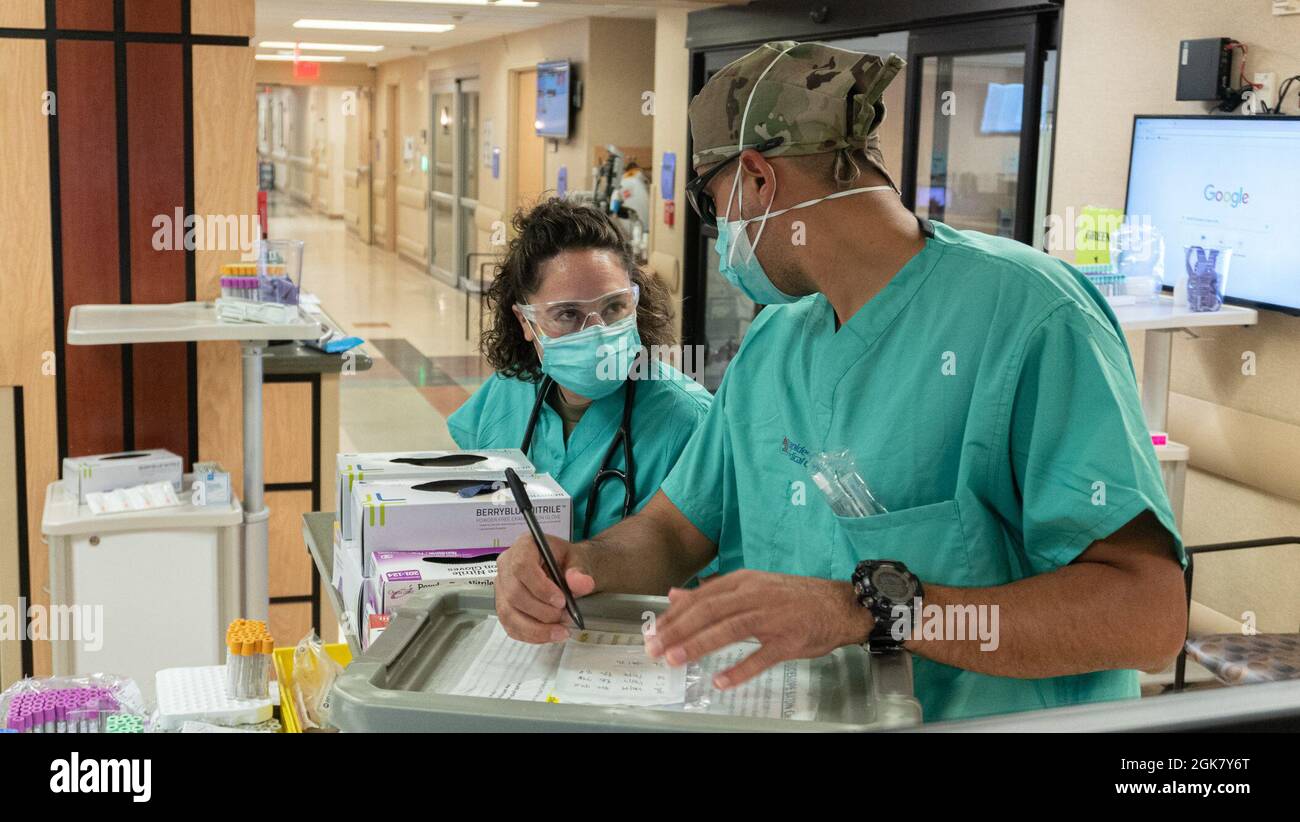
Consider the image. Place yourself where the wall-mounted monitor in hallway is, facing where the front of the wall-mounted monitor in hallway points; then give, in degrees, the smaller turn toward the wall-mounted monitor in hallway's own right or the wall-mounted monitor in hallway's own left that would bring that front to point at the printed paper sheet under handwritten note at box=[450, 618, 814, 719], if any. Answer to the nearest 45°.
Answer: approximately 45° to the wall-mounted monitor in hallway's own left

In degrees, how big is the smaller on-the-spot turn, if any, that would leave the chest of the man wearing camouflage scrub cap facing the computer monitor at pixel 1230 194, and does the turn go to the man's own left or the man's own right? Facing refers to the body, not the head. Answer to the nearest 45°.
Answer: approximately 135° to the man's own right

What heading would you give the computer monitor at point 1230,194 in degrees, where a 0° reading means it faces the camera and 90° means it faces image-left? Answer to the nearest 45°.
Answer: approximately 45°

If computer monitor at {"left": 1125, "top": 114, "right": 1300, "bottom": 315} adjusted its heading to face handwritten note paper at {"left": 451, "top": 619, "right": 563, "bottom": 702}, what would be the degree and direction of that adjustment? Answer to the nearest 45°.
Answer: approximately 45° to its left

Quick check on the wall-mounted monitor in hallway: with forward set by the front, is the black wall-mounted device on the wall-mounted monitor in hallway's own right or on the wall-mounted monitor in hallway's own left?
on the wall-mounted monitor in hallway's own left

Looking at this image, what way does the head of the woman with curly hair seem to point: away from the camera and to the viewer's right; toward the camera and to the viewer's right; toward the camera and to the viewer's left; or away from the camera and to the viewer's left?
toward the camera and to the viewer's right

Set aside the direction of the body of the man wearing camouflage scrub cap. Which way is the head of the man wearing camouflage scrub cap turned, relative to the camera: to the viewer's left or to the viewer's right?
to the viewer's left
